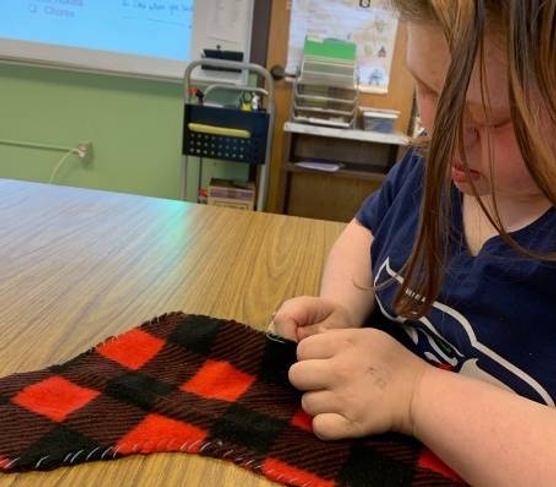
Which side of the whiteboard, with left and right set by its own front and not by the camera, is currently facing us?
front

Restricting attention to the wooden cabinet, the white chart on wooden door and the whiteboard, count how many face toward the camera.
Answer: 3

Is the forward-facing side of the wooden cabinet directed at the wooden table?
yes

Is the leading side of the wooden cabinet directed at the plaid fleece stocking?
yes

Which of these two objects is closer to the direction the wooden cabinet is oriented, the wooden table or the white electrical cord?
the wooden table

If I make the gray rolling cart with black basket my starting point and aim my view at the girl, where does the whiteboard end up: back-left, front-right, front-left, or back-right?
back-right

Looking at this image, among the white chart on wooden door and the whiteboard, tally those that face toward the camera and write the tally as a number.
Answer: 2

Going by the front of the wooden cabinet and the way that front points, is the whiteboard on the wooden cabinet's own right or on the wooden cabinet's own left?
on the wooden cabinet's own right

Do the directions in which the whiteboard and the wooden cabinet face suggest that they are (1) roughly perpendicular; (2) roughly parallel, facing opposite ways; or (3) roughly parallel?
roughly parallel

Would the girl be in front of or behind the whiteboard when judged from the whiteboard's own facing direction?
in front

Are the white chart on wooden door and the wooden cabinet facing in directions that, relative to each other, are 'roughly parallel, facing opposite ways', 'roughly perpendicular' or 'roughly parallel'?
roughly parallel

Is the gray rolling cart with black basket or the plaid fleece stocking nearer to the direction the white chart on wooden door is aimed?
the plaid fleece stocking

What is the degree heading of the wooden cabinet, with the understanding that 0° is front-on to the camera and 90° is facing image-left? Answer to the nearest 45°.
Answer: approximately 0°

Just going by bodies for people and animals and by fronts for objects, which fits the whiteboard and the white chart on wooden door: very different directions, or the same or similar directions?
same or similar directions

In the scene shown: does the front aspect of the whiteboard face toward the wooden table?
yes

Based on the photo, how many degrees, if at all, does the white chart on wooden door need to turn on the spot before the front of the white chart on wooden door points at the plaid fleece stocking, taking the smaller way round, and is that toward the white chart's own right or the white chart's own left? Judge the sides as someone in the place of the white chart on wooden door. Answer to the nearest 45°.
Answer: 0° — it already faces it

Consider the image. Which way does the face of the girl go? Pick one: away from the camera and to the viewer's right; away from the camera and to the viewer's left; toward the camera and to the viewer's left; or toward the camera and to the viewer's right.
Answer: toward the camera and to the viewer's left
